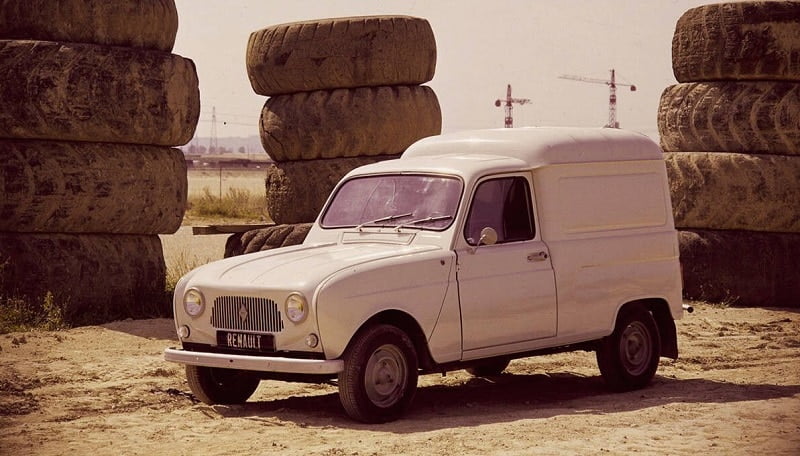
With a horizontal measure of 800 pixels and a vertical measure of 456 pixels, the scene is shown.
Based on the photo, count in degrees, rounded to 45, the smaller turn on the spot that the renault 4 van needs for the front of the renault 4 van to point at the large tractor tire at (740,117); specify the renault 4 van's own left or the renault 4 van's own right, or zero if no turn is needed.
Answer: approximately 180°

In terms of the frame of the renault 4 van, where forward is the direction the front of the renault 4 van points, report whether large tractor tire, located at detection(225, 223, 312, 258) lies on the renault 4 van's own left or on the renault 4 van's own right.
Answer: on the renault 4 van's own right

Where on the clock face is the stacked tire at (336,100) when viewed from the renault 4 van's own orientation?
The stacked tire is roughly at 4 o'clock from the renault 4 van.

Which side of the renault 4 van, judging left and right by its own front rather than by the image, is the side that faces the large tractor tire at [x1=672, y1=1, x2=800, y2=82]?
back

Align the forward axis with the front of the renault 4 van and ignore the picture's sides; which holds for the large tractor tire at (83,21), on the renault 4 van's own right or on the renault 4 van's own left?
on the renault 4 van's own right

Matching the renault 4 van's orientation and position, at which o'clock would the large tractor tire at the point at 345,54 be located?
The large tractor tire is roughly at 4 o'clock from the renault 4 van.

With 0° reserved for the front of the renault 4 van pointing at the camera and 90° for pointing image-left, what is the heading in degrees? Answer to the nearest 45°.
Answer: approximately 45°

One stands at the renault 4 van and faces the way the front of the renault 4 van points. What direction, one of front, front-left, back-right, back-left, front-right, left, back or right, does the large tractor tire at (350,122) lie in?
back-right

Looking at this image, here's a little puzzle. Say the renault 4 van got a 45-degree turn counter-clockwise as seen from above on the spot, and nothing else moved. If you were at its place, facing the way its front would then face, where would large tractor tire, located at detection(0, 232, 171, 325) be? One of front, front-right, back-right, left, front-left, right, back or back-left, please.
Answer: back-right

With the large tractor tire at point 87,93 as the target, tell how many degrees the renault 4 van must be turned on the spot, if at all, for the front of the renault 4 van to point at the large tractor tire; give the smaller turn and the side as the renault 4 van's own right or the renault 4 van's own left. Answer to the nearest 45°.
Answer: approximately 90° to the renault 4 van's own right
